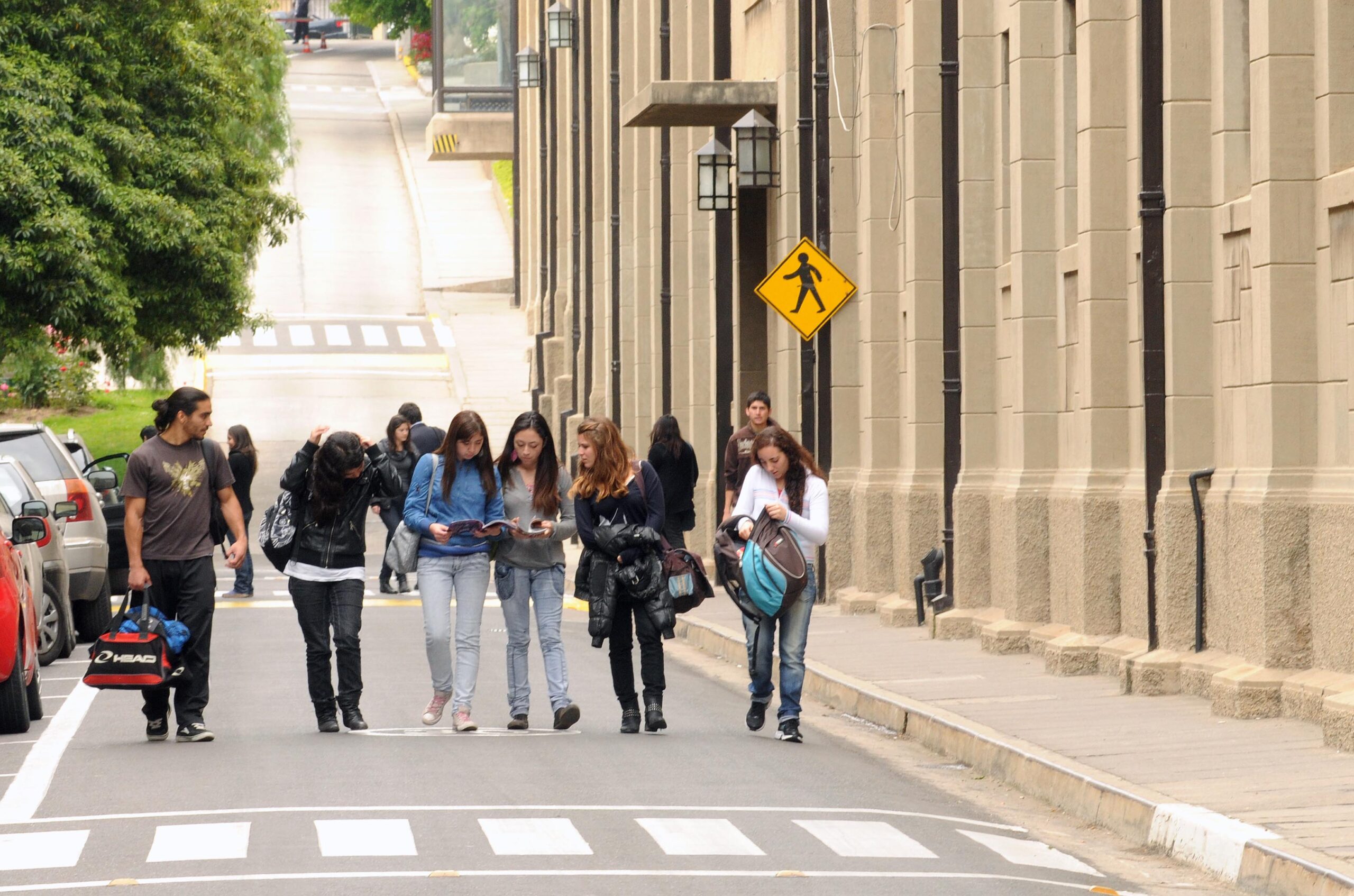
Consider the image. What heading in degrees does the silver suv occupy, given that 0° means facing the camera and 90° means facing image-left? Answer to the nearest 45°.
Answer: approximately 180°

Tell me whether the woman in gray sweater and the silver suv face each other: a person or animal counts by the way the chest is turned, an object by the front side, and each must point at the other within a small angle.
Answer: no

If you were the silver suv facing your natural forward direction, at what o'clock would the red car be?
The red car is roughly at 6 o'clock from the silver suv.

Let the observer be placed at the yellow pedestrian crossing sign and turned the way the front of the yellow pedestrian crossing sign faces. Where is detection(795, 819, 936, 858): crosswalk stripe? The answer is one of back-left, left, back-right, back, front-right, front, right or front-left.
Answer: front

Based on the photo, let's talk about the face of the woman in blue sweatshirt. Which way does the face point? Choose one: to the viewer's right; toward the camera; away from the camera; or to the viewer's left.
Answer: toward the camera

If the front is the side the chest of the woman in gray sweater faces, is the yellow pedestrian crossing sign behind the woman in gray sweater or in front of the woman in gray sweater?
behind

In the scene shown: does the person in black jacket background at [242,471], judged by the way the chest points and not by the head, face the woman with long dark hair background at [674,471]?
no

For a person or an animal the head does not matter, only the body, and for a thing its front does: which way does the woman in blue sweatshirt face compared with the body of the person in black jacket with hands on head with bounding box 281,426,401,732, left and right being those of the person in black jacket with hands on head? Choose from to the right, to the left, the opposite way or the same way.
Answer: the same way

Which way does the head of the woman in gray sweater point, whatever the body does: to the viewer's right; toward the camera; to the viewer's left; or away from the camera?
toward the camera

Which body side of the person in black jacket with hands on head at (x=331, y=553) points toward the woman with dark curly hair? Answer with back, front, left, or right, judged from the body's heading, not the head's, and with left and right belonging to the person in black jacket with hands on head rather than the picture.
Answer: left

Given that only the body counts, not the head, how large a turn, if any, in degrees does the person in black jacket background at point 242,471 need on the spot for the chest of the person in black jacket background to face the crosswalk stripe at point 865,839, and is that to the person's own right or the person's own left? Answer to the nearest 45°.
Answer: approximately 90° to the person's own left

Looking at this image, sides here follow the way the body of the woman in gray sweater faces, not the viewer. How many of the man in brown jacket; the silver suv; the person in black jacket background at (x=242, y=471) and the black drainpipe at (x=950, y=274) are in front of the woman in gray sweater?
0

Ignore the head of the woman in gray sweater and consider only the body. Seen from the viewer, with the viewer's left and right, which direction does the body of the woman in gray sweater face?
facing the viewer

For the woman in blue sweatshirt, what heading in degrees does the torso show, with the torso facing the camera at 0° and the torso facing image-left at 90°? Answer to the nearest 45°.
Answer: approximately 0°

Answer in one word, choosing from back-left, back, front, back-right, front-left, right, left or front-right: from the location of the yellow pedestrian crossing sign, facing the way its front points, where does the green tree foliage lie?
back-right

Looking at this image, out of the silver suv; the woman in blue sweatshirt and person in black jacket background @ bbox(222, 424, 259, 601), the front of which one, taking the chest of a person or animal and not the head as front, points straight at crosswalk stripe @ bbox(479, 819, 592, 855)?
the woman in blue sweatshirt

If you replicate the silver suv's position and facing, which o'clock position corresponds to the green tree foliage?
The green tree foliage is roughly at 12 o'clock from the silver suv.

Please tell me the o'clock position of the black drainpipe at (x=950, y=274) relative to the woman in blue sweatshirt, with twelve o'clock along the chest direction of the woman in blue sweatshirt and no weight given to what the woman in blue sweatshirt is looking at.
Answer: The black drainpipe is roughly at 7 o'clock from the woman in blue sweatshirt.

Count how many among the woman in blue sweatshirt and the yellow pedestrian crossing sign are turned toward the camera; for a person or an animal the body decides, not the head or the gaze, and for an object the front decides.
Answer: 2
